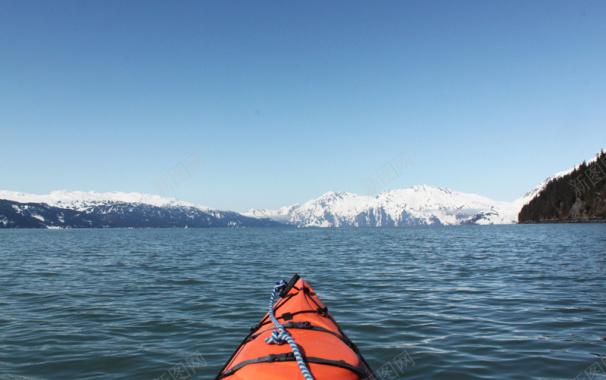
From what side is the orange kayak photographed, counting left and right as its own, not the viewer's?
back
